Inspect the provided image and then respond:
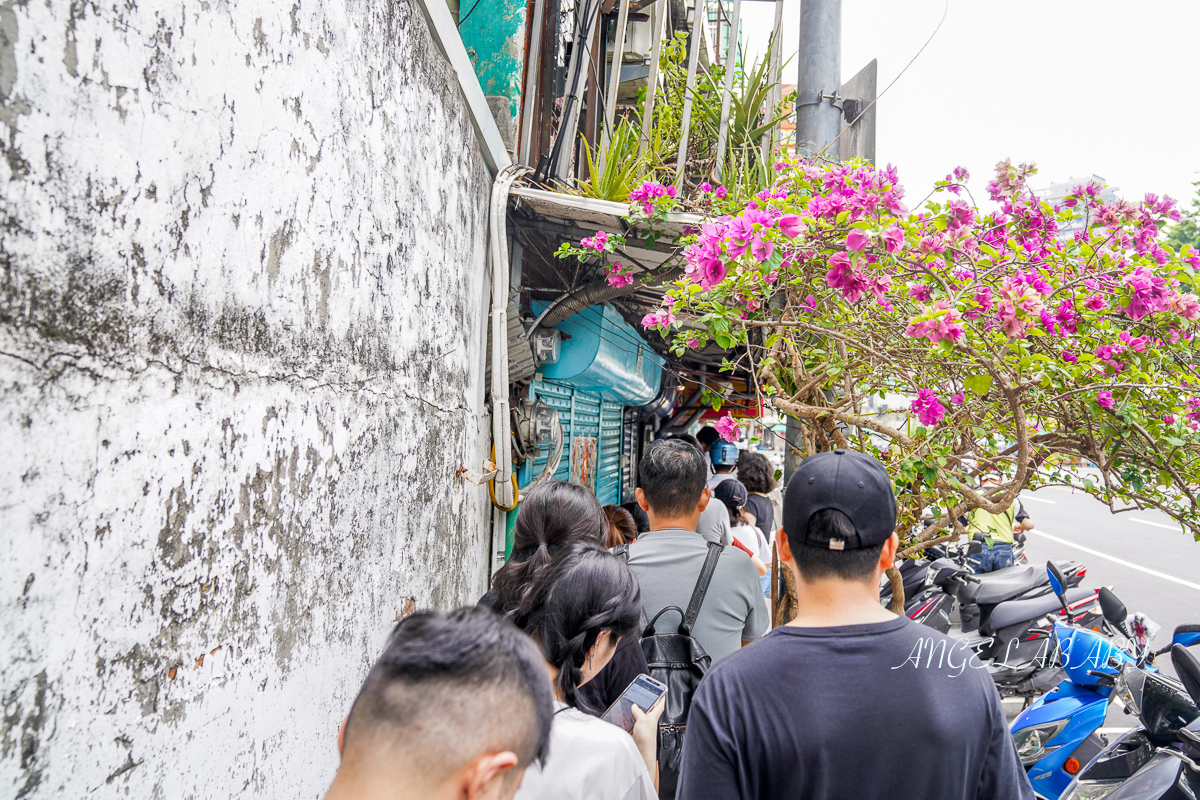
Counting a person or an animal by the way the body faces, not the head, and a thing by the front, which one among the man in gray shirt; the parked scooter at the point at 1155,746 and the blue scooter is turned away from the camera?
the man in gray shirt

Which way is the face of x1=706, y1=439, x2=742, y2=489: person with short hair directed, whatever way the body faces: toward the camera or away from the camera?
away from the camera

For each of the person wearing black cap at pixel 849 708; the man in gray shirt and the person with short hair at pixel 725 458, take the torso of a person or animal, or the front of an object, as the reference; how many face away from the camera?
3

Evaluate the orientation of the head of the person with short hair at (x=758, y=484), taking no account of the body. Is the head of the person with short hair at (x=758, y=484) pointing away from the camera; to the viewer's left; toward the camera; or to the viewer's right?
away from the camera

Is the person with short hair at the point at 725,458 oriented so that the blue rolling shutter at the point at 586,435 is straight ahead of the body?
no

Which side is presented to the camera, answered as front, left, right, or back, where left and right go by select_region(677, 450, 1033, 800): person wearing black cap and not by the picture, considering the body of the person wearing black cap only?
back

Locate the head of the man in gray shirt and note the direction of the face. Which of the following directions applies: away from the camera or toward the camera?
away from the camera

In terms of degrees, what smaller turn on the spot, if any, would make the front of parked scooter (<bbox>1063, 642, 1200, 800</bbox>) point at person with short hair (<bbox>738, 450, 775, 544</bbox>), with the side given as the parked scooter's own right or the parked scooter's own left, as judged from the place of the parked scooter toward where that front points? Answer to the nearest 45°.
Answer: approximately 90° to the parked scooter's own right

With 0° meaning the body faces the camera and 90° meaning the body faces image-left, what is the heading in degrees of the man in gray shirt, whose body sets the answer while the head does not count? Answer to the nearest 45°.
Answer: approximately 180°

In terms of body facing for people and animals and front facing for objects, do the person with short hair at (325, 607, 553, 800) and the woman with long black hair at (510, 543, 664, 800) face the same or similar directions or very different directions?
same or similar directions

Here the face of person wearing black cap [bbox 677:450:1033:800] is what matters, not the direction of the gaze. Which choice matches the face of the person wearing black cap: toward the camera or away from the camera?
away from the camera

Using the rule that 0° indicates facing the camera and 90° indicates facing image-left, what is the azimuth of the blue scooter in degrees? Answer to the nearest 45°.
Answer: approximately 45°

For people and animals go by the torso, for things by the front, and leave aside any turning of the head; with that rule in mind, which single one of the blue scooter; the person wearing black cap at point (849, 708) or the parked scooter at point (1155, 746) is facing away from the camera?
the person wearing black cap

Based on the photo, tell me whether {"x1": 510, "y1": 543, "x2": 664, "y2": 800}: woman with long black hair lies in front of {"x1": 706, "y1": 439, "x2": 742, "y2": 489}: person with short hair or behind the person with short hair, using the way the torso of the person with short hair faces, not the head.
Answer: behind

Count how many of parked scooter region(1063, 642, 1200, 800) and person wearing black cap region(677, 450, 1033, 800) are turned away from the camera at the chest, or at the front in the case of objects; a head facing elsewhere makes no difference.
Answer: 1

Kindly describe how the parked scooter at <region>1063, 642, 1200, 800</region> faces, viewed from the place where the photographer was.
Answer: facing the viewer and to the left of the viewer

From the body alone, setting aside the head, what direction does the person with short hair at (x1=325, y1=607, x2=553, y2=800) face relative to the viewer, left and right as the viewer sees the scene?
facing away from the viewer and to the right of the viewer

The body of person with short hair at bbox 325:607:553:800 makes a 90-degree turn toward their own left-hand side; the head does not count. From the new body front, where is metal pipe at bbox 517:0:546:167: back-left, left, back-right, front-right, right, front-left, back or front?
front-right
